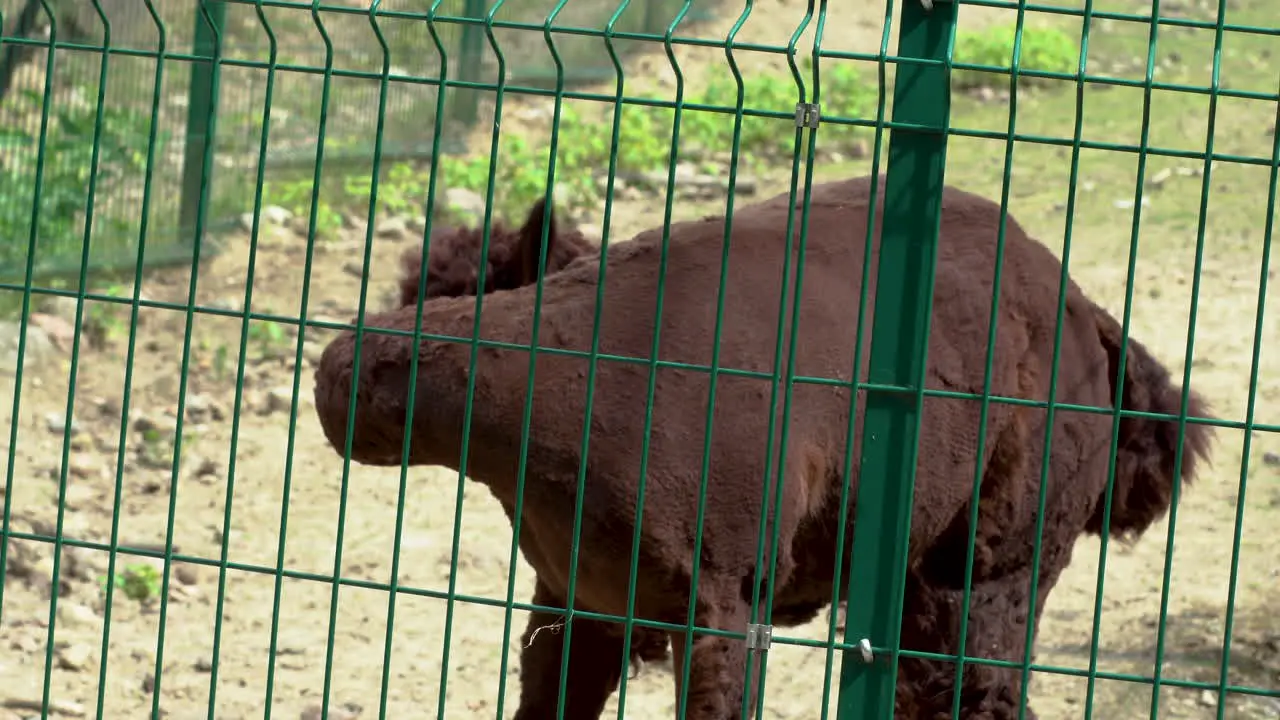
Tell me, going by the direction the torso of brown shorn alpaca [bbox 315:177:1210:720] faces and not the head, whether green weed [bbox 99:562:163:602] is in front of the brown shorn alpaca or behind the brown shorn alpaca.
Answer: in front

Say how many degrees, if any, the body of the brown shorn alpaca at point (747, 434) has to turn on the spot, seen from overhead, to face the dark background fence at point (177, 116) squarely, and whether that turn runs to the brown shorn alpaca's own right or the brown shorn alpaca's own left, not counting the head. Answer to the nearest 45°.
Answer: approximately 45° to the brown shorn alpaca's own right

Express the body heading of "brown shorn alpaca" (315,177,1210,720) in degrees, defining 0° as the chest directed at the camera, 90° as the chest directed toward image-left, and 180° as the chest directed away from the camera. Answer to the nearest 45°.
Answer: approximately 90°

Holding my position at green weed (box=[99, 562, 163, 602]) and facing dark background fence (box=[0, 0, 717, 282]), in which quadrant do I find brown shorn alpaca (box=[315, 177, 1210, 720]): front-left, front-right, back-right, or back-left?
back-right
